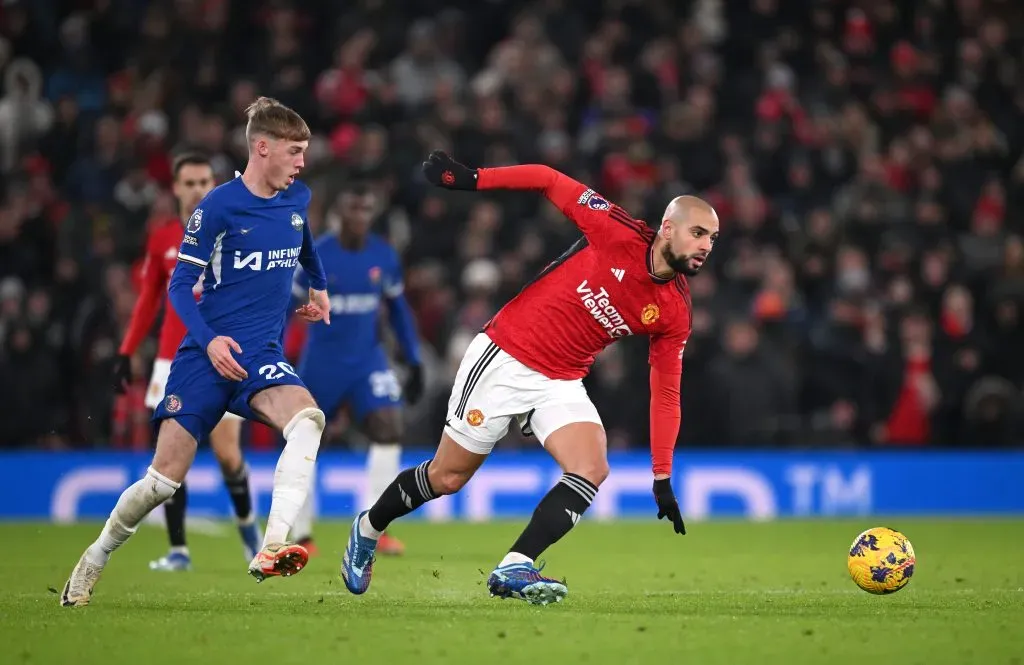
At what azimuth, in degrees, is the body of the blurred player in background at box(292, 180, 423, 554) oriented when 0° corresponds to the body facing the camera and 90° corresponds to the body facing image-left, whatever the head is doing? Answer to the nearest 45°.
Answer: approximately 0°

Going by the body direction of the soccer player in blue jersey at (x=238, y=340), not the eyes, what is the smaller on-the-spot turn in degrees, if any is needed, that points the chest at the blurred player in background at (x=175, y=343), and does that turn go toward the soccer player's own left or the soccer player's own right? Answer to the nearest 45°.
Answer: approximately 135° to the soccer player's own left

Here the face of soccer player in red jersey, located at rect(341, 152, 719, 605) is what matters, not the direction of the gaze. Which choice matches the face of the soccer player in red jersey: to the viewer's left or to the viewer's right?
to the viewer's right

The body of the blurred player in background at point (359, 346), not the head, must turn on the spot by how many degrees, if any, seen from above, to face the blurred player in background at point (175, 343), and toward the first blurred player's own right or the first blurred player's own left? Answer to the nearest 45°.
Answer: approximately 45° to the first blurred player's own right

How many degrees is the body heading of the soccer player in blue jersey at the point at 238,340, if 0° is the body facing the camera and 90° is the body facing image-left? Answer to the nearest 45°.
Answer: approximately 315°

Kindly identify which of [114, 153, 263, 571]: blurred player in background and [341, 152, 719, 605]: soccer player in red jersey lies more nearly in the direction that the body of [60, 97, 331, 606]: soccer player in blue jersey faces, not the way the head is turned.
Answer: the soccer player in red jersey

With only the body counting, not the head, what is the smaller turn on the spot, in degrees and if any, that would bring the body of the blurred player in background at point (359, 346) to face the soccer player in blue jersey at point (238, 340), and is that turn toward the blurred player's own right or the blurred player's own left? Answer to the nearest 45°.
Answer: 0° — they already face them

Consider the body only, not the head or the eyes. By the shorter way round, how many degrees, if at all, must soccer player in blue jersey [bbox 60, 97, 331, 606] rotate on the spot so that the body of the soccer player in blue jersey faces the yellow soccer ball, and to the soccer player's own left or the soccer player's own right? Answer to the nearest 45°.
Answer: approximately 45° to the soccer player's own left

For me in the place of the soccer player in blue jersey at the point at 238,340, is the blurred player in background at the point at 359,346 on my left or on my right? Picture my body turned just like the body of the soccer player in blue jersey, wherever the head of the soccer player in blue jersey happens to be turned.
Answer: on my left

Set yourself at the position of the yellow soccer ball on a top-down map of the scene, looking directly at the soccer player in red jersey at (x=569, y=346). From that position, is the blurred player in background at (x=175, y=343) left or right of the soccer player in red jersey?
right
